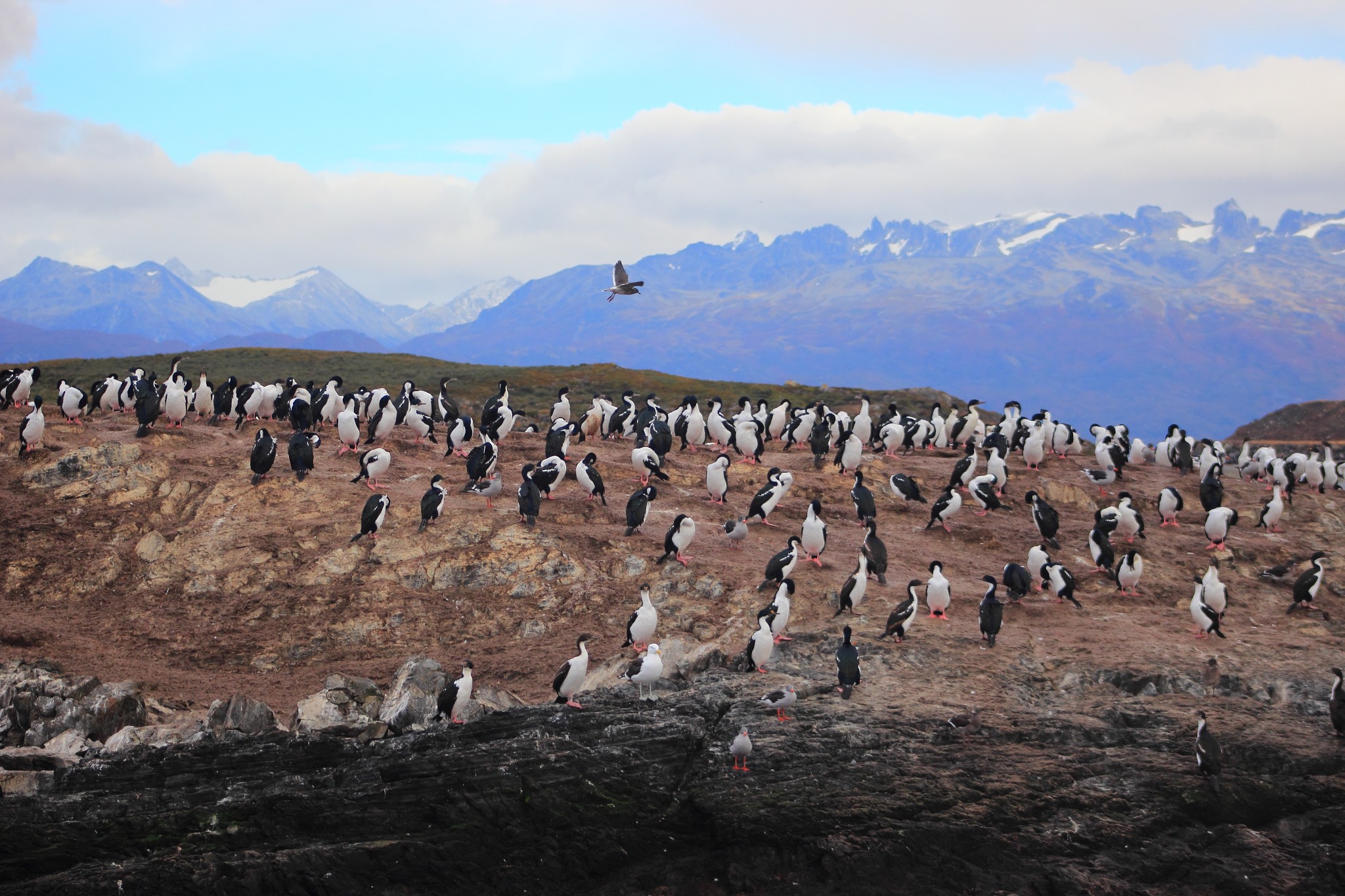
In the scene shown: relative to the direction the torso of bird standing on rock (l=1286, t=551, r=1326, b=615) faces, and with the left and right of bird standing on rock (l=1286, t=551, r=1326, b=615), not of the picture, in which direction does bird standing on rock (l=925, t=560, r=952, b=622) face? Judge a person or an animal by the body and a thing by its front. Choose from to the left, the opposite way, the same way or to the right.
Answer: to the right

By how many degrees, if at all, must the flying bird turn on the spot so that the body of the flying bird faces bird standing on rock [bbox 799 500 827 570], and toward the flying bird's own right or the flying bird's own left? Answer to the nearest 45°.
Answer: approximately 45° to the flying bird's own right

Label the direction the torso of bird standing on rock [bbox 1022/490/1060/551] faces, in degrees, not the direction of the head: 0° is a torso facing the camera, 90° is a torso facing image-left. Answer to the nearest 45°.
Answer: approximately 135°

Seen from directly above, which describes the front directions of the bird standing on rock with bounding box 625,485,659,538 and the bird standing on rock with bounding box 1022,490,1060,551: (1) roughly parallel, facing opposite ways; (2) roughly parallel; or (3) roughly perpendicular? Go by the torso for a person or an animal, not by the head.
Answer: roughly perpendicular

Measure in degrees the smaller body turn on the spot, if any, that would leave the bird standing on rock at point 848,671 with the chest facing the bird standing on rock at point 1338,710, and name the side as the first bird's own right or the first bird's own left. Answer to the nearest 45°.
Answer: approximately 90° to the first bird's own right

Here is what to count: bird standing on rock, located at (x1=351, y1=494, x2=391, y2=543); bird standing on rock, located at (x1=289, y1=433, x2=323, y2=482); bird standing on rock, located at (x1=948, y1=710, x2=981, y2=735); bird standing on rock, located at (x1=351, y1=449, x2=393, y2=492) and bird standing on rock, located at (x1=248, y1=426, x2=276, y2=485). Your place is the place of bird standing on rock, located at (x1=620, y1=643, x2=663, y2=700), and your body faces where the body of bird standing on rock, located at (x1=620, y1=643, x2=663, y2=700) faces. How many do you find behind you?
4

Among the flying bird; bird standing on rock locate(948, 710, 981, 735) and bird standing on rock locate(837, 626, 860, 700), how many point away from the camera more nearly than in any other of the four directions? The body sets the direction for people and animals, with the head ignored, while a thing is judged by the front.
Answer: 1

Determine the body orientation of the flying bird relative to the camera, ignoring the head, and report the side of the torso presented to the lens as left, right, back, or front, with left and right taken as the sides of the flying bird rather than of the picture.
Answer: right

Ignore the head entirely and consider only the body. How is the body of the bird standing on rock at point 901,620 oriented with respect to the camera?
to the viewer's right

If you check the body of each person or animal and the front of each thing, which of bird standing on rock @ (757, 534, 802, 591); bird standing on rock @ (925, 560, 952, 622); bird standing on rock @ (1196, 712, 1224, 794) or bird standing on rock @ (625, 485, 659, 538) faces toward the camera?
bird standing on rock @ (925, 560, 952, 622)

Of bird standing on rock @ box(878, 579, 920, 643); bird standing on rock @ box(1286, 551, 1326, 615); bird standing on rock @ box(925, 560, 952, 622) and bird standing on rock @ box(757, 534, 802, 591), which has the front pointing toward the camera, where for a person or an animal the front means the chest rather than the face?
bird standing on rock @ box(925, 560, 952, 622)
